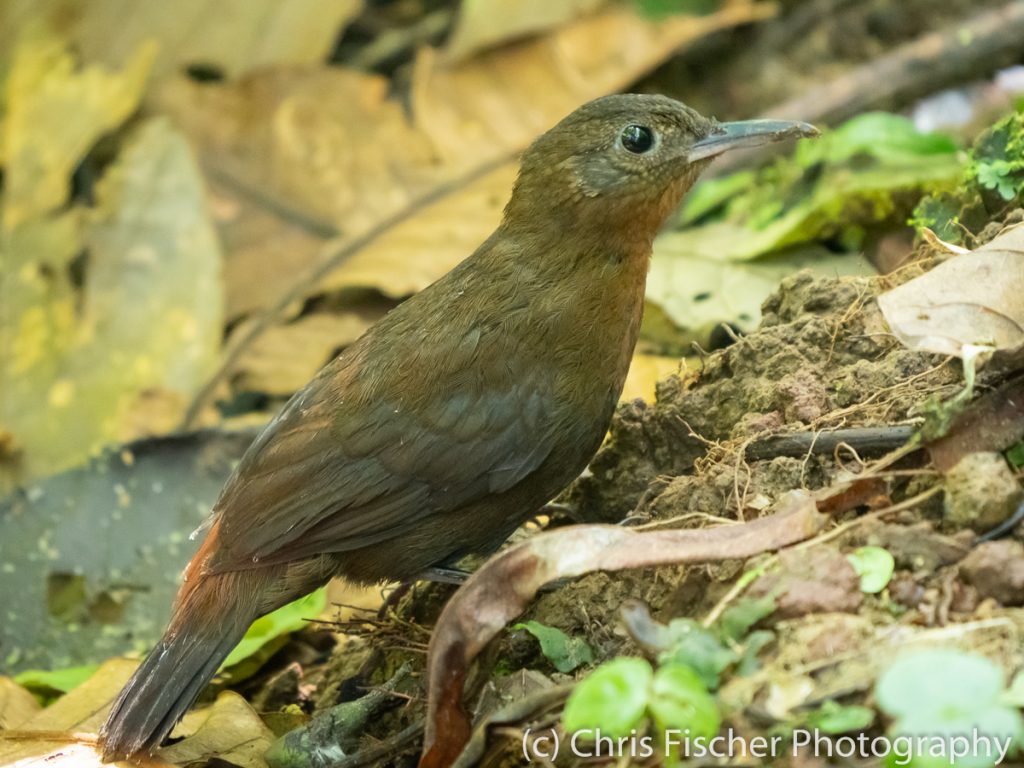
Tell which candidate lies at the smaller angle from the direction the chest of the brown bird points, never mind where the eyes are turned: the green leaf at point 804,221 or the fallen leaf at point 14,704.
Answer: the green leaf

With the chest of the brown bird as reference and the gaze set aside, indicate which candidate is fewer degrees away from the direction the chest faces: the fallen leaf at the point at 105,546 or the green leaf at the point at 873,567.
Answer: the green leaf

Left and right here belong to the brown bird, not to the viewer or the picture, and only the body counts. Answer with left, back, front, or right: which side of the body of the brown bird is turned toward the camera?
right

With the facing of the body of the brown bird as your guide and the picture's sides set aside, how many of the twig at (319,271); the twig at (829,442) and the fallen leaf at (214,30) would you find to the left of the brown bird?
2

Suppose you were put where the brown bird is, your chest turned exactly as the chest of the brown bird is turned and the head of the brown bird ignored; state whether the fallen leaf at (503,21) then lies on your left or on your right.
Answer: on your left

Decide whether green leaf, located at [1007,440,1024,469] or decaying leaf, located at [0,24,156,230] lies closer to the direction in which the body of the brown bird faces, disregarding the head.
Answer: the green leaf

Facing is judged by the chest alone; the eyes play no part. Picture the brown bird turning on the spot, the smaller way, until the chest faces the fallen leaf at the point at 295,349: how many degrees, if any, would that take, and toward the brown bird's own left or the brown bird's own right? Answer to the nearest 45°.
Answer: approximately 90° to the brown bird's own left

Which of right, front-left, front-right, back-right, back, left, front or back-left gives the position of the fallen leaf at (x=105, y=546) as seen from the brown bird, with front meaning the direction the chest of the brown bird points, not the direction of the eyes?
back-left
